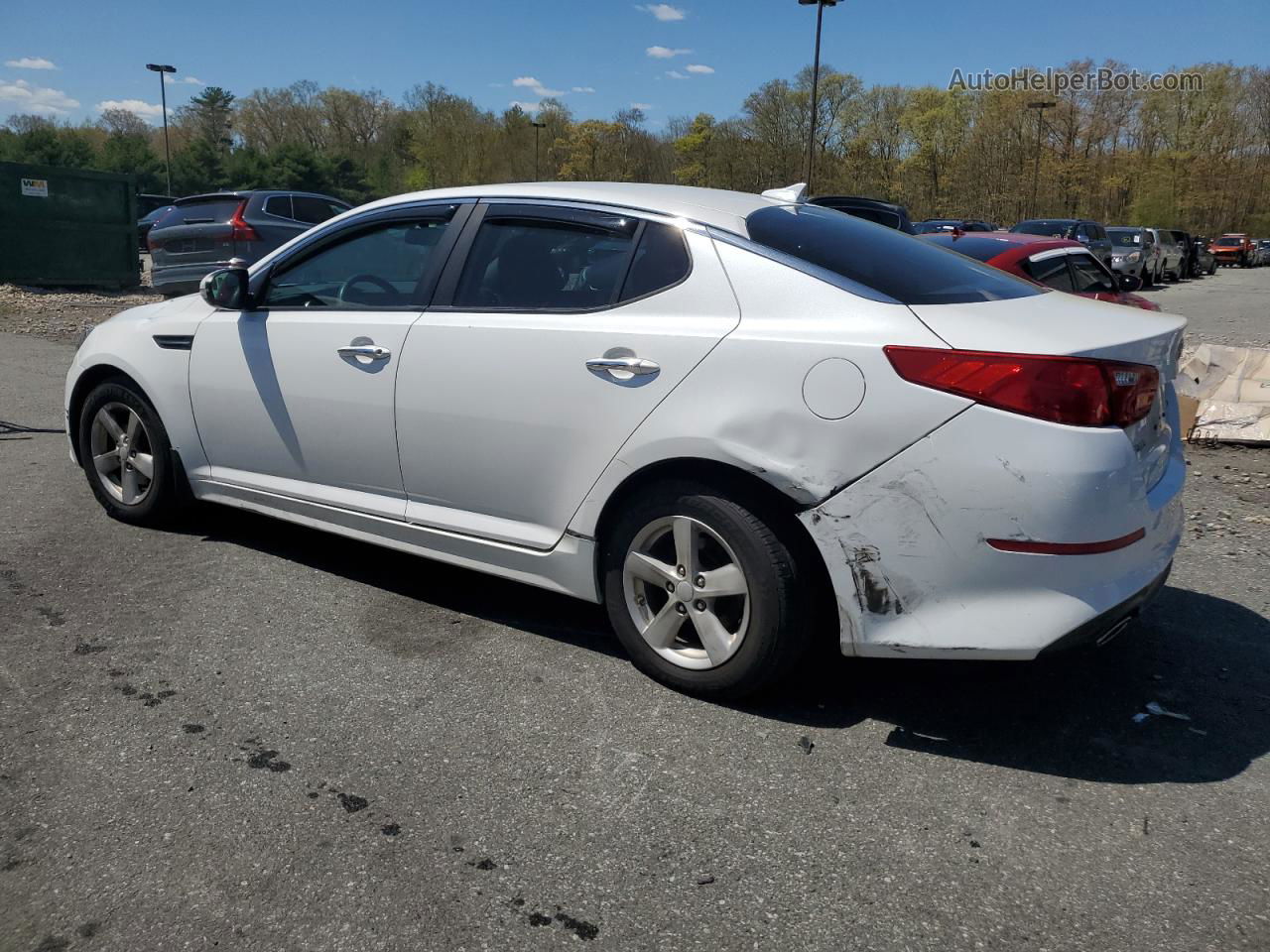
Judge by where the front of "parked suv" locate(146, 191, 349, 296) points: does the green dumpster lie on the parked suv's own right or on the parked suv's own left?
on the parked suv's own left

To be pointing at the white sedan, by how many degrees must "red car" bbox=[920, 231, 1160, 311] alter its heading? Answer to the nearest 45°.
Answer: approximately 135° to its right

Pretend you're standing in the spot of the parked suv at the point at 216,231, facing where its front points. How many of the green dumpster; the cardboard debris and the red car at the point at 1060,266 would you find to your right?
2

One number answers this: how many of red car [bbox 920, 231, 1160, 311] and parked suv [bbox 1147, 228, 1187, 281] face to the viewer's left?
0

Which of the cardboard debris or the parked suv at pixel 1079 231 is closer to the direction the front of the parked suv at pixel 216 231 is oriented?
the parked suv

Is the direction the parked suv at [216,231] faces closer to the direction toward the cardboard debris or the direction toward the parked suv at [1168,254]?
the parked suv

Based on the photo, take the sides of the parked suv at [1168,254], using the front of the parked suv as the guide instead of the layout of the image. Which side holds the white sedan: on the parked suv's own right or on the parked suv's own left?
on the parked suv's own right

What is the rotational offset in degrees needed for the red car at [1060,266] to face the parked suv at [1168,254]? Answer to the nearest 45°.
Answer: approximately 45° to its left

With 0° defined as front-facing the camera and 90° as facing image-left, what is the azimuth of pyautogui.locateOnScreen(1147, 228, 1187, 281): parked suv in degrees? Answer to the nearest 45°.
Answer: approximately 315°

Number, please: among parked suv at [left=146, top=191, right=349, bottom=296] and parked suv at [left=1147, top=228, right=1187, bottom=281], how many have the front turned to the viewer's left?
0

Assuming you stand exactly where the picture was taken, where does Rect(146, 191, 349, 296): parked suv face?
facing away from the viewer and to the right of the viewer

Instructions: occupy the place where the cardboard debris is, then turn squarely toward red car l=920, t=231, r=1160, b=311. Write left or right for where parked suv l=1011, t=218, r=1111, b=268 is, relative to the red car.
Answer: right

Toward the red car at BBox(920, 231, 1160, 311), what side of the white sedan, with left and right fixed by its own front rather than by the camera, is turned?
right

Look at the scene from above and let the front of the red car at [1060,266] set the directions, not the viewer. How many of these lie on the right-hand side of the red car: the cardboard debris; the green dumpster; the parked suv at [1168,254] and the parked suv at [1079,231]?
1

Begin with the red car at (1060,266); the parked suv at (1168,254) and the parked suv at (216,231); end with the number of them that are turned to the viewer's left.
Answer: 0

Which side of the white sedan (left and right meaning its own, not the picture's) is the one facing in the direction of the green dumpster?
front
